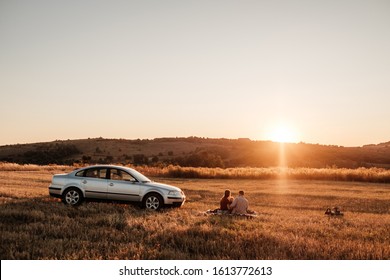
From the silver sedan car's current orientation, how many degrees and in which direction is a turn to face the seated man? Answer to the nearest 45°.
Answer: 0° — it already faces them

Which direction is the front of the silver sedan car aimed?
to the viewer's right
